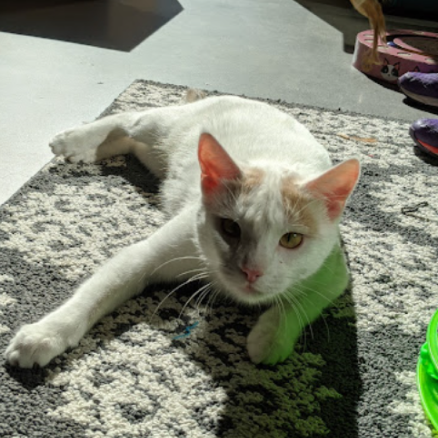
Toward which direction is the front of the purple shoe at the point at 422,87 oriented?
to the viewer's left

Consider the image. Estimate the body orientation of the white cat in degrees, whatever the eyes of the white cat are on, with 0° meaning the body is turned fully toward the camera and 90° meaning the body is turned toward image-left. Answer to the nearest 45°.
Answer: approximately 0°

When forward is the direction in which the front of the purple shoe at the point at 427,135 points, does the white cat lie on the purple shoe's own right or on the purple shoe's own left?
on the purple shoe's own left

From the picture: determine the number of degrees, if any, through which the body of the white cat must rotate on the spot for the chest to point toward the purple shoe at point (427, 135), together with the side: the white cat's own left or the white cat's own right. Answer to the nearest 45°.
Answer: approximately 135° to the white cat's own left

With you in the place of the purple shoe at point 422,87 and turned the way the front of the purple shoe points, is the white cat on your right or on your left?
on your left

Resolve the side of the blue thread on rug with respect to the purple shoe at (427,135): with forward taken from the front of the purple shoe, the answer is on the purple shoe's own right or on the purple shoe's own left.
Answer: on the purple shoe's own left

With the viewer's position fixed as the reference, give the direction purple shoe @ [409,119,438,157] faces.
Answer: facing to the left of the viewer
